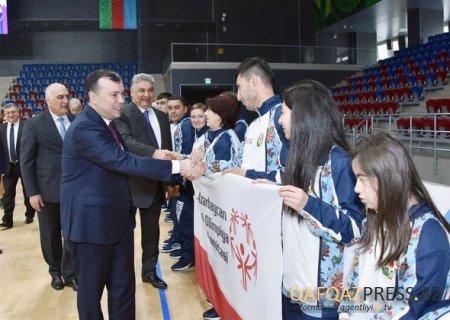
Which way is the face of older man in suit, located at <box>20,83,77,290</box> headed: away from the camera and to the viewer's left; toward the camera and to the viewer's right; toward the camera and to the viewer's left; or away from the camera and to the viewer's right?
toward the camera and to the viewer's right

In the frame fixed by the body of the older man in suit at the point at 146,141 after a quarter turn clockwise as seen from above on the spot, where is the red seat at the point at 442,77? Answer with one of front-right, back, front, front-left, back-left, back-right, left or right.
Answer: back

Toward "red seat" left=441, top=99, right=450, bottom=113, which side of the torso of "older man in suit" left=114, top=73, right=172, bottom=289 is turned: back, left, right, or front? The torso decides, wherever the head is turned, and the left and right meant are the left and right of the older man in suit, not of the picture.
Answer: left

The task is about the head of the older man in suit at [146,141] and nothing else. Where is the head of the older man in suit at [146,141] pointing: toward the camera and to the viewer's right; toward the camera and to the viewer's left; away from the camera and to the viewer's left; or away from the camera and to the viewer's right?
toward the camera and to the viewer's right

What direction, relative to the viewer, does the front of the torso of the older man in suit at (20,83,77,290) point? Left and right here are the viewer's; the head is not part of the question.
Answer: facing the viewer and to the right of the viewer

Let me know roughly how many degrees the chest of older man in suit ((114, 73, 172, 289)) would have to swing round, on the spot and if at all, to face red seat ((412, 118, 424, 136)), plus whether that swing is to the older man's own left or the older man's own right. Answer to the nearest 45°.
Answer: approximately 90° to the older man's own left

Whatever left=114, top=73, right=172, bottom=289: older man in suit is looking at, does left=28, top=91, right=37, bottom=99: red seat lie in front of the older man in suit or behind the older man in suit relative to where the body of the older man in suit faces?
behind

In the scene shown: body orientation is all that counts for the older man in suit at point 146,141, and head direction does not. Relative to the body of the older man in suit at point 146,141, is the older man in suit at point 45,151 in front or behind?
behind

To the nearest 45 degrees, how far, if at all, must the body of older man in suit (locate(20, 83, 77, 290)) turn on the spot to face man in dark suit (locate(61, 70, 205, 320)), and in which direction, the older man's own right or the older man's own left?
approximately 45° to the older man's own right

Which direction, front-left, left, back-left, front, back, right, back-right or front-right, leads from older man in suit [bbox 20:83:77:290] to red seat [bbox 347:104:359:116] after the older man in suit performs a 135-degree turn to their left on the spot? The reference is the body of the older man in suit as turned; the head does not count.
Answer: front-right

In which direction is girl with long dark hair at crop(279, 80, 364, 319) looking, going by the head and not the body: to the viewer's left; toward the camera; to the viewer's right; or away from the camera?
to the viewer's left

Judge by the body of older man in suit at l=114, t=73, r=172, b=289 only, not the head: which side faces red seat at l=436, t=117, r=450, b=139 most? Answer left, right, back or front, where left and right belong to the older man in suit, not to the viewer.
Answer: left

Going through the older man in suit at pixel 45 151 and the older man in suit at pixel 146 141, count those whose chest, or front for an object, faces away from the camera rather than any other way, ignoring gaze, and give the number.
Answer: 0

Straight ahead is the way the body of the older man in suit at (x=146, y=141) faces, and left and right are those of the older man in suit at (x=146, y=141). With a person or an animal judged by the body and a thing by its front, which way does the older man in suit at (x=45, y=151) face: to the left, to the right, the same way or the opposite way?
the same way
